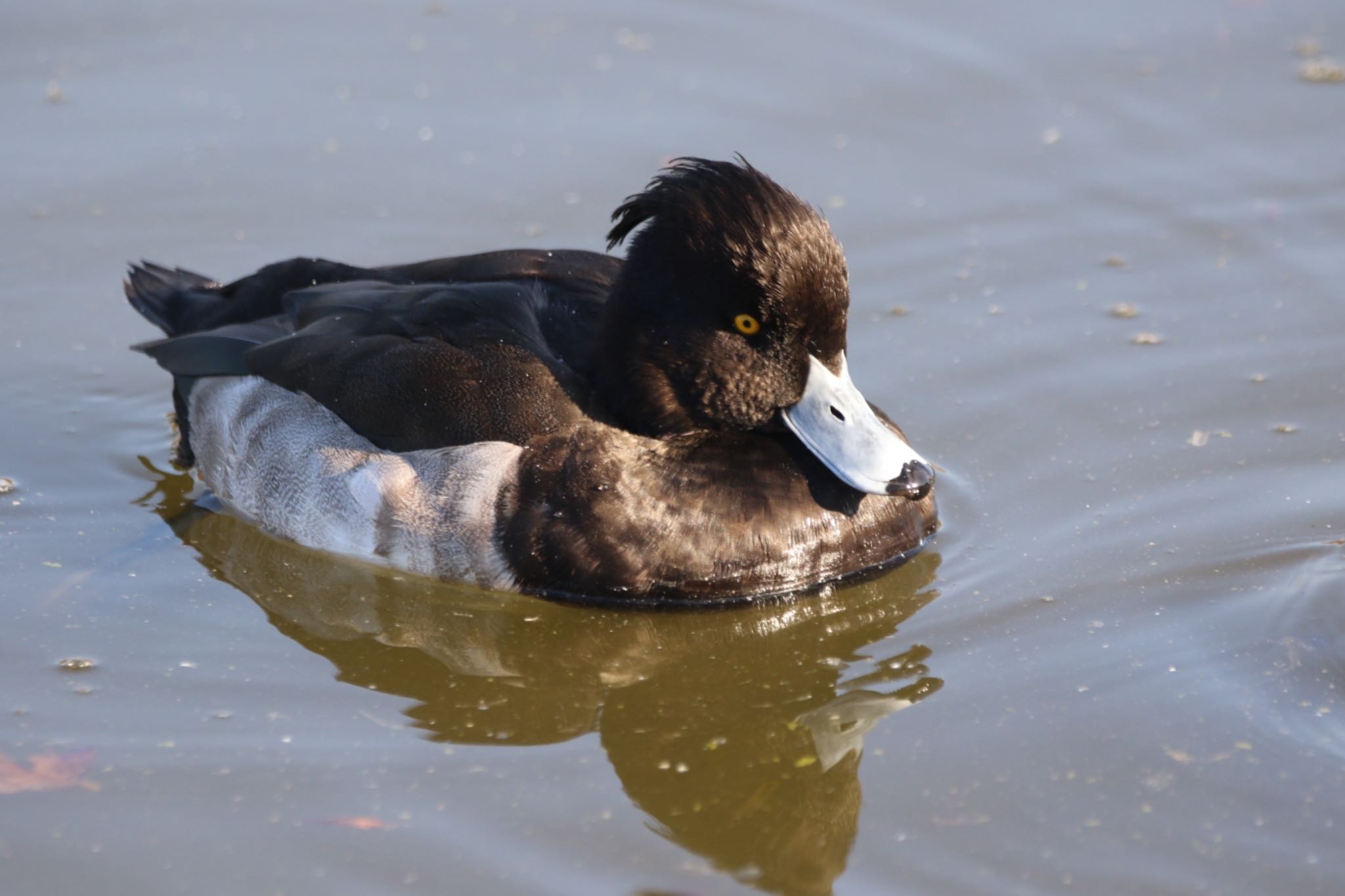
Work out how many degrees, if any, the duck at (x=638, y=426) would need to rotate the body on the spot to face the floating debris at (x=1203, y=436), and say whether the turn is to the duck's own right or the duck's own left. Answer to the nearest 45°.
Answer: approximately 45° to the duck's own left

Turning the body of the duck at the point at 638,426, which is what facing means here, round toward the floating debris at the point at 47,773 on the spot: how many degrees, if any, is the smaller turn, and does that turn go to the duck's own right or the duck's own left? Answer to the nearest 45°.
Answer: approximately 90° to the duck's own right

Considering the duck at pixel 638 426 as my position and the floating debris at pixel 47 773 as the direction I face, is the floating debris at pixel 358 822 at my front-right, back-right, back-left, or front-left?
front-left

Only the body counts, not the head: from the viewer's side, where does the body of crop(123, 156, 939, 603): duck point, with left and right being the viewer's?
facing the viewer and to the right of the viewer

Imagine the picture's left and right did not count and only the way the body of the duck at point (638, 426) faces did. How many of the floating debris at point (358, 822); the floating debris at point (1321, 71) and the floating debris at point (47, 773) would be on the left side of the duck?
1

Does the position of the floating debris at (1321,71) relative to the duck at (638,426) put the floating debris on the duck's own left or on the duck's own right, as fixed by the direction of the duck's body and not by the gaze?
on the duck's own left

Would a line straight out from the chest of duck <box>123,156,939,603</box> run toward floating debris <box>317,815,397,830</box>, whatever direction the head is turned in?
no
